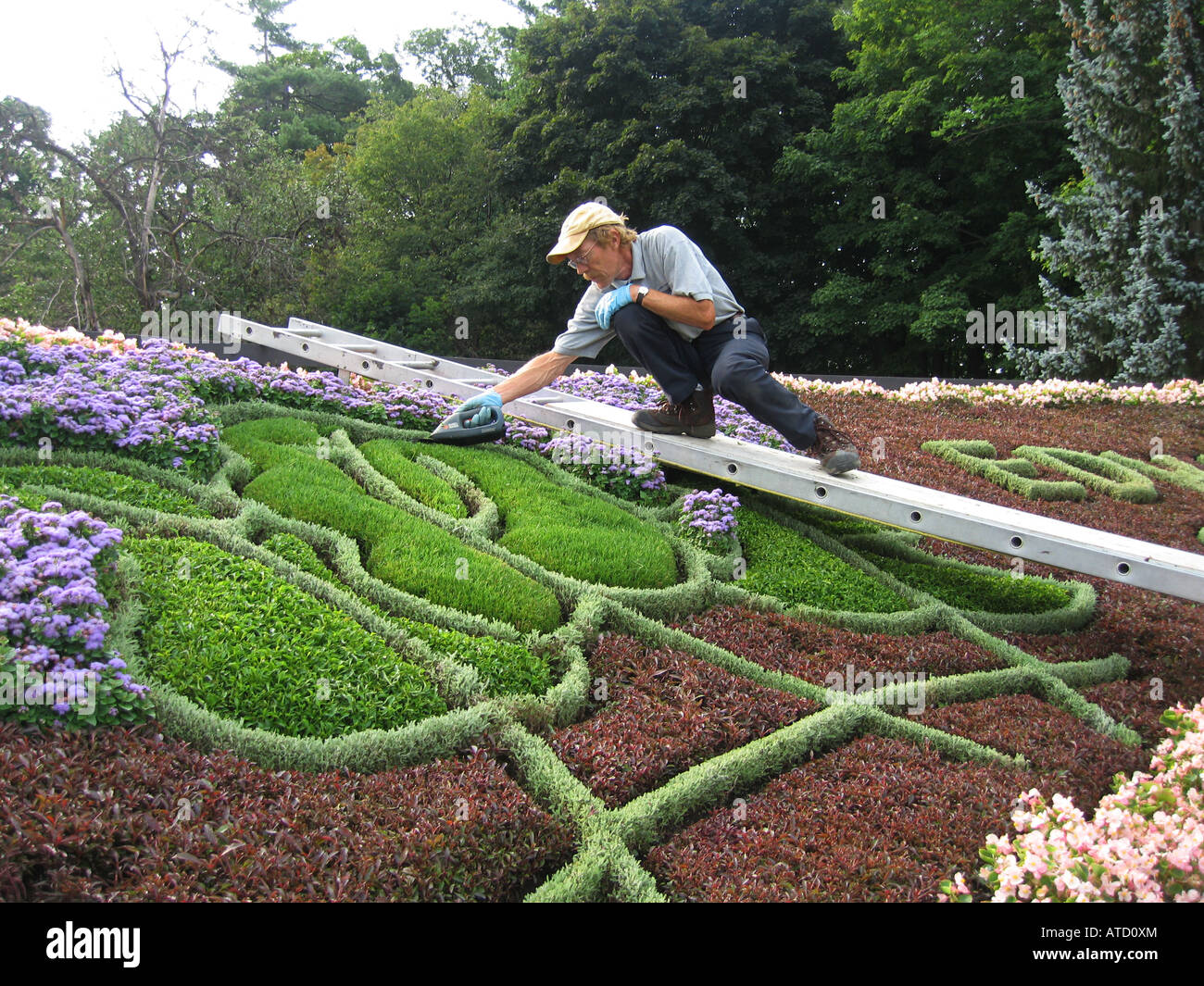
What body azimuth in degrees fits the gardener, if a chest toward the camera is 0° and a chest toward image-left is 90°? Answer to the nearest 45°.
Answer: approximately 45°

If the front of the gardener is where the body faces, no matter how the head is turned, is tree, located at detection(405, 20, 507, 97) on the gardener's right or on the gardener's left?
on the gardener's right

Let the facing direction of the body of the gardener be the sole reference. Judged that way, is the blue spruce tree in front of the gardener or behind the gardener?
behind

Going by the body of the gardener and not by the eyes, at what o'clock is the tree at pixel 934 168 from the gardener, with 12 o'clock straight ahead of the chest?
The tree is roughly at 5 o'clock from the gardener.
